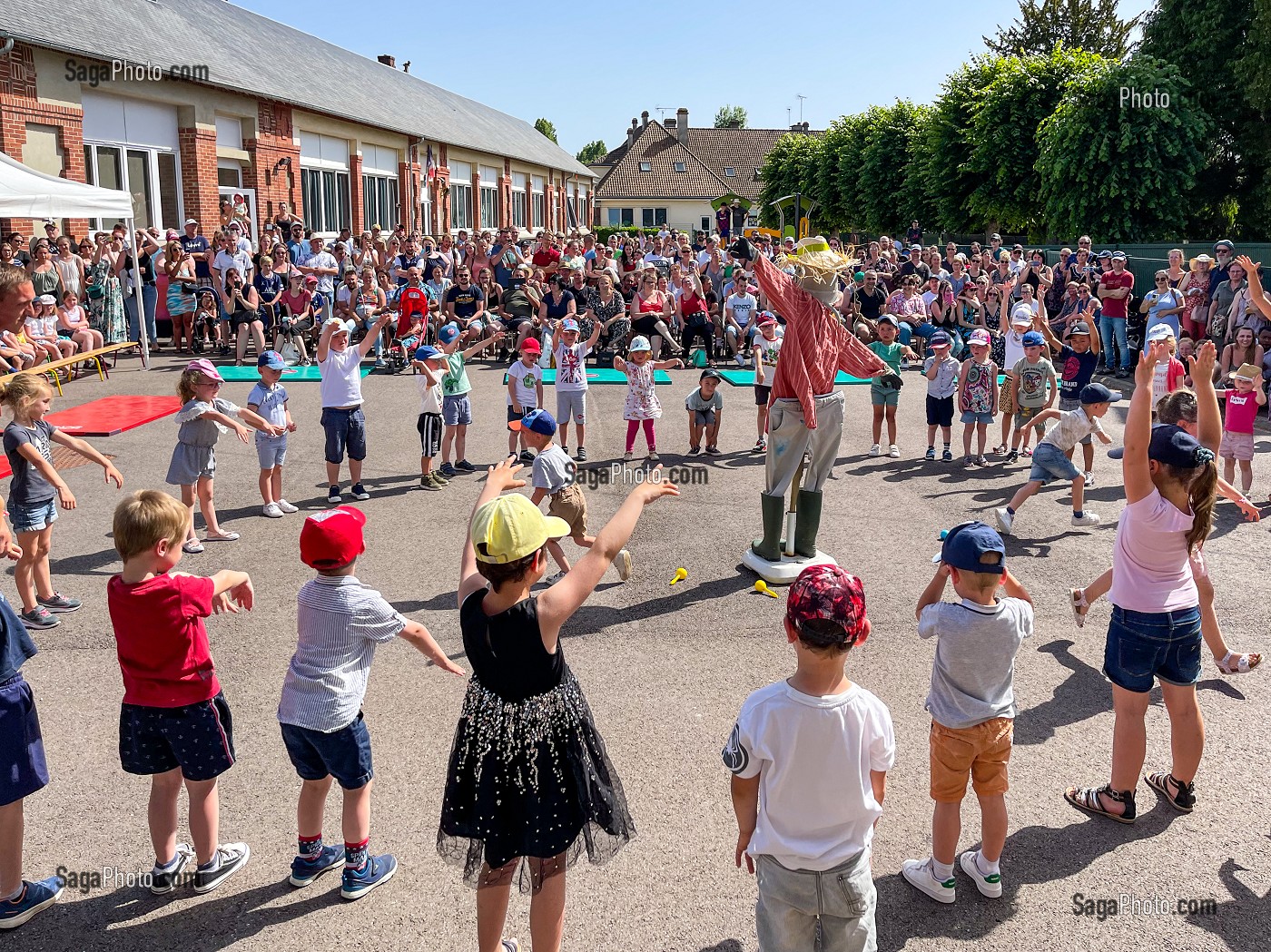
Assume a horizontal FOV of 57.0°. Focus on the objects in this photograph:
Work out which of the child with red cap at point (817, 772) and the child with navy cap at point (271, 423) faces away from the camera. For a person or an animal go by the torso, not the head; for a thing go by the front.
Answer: the child with red cap

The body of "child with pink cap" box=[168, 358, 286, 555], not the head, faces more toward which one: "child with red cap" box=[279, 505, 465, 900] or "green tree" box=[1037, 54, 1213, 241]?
the child with red cap

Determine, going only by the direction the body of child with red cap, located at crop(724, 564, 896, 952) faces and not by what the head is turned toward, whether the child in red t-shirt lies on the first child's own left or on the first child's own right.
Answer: on the first child's own left

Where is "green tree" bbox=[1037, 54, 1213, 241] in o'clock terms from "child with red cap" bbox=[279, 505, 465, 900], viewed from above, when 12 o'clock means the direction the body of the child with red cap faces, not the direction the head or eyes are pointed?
The green tree is roughly at 12 o'clock from the child with red cap.

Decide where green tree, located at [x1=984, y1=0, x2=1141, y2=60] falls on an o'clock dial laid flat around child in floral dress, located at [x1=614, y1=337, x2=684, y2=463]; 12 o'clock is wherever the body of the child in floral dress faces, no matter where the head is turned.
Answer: The green tree is roughly at 7 o'clock from the child in floral dress.

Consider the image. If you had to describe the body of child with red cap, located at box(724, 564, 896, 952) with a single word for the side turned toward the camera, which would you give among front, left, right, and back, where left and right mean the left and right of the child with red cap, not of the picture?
back

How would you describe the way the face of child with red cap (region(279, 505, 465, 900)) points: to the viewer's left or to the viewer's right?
to the viewer's right

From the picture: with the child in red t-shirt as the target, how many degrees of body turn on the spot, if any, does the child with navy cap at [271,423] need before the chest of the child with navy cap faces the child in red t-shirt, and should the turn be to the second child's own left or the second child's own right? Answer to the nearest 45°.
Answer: approximately 45° to the second child's own right

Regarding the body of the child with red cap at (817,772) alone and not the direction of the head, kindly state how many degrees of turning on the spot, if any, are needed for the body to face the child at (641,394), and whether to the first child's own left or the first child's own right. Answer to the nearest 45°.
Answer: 0° — they already face them

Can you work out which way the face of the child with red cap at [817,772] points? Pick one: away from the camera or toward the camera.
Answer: away from the camera

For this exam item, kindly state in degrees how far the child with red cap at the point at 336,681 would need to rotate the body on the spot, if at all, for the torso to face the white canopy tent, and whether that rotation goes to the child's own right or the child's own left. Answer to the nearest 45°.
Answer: approximately 45° to the child's own left
